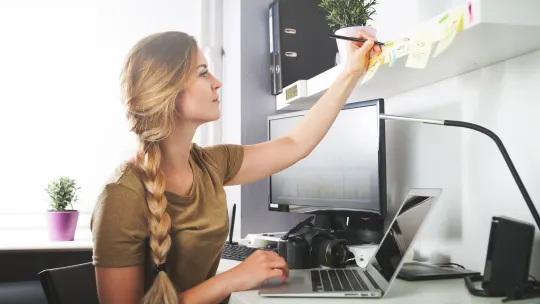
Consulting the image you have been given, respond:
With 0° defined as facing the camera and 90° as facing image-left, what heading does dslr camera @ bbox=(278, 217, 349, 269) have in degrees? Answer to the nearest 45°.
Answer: approximately 315°

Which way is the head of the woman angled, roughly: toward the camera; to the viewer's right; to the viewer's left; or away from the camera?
to the viewer's right

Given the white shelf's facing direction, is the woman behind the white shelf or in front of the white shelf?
in front

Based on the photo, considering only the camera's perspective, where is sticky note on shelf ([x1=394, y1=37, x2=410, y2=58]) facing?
facing the viewer and to the left of the viewer

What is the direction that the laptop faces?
to the viewer's left

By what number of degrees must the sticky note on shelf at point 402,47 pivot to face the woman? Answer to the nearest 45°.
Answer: approximately 45° to its right

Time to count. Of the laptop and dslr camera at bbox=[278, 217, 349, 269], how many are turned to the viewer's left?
1
